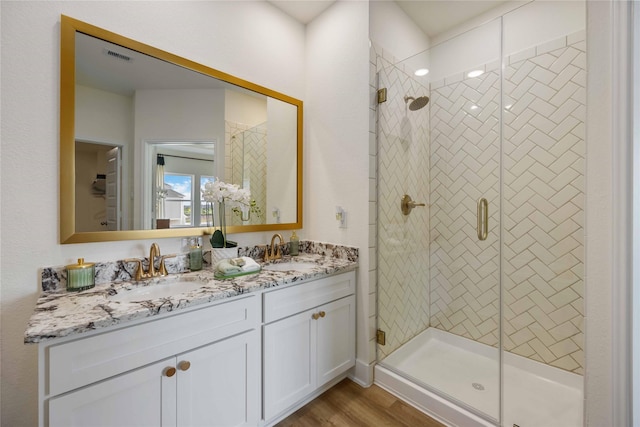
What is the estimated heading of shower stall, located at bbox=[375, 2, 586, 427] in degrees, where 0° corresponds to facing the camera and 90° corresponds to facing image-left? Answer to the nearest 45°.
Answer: approximately 45°

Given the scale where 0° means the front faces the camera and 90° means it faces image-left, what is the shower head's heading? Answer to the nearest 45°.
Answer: approximately 315°

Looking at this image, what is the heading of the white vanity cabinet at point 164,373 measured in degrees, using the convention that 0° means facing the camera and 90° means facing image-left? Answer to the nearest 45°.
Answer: approximately 315°

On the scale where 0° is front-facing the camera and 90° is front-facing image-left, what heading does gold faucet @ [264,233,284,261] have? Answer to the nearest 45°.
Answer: approximately 315°

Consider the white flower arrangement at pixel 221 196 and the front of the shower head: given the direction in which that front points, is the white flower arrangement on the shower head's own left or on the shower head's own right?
on the shower head's own right
